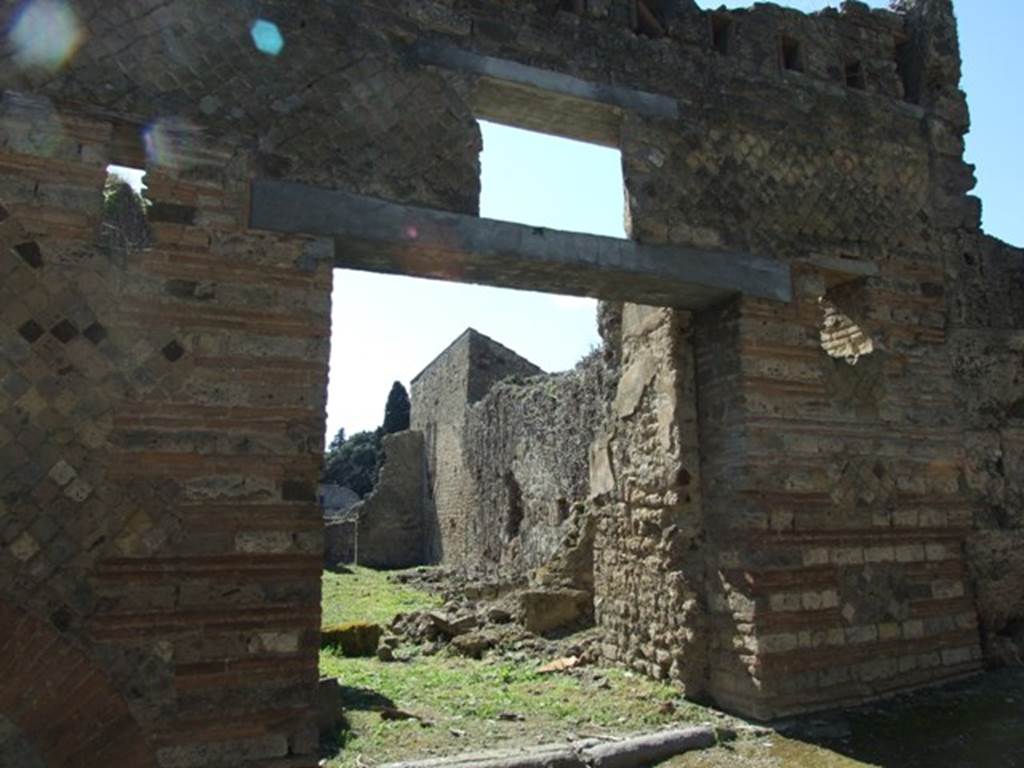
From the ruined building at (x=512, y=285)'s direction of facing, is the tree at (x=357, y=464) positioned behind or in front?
behind

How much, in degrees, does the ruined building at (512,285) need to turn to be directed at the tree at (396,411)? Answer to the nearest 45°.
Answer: approximately 135° to its left

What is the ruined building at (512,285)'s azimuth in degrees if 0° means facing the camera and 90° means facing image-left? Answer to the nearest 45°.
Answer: approximately 315°

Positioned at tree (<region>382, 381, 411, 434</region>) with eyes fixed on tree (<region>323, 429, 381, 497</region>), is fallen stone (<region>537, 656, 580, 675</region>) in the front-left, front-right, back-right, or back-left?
back-left

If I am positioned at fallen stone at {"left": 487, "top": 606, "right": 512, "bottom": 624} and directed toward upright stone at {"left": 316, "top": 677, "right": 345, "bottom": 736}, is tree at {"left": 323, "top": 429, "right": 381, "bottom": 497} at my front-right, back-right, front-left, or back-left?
back-right
